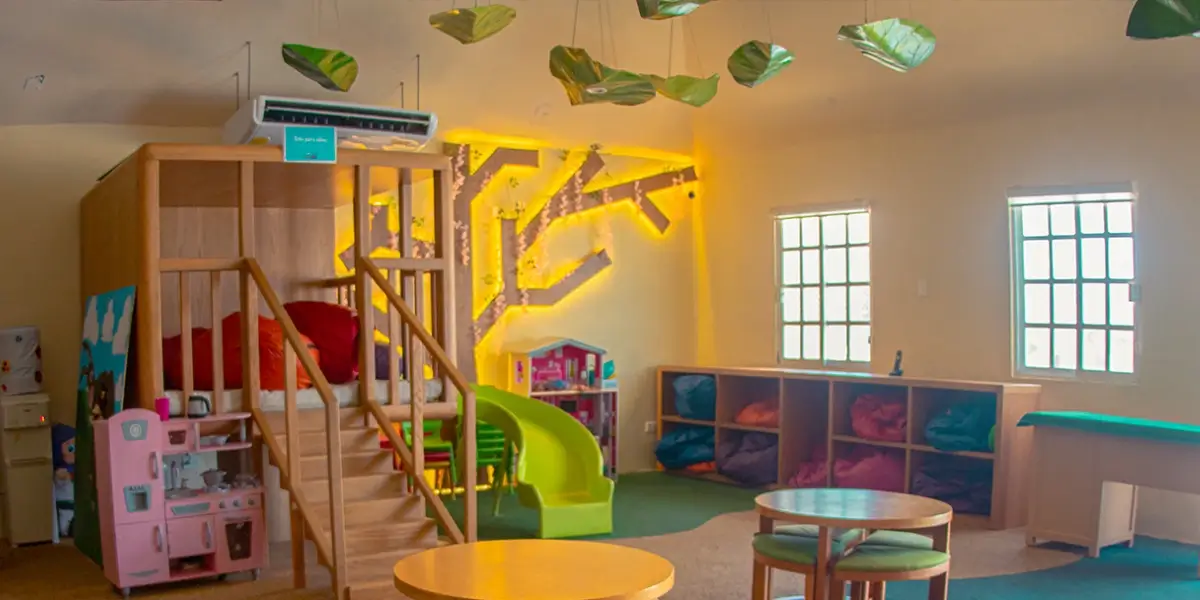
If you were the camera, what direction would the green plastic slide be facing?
facing the viewer

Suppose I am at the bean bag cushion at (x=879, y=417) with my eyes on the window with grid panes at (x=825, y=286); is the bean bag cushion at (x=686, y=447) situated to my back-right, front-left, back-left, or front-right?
front-left

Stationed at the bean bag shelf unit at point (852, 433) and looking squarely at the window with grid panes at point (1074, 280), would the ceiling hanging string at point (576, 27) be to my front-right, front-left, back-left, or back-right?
back-right

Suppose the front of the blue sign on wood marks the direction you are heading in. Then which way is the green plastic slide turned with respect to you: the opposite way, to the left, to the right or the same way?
the same way

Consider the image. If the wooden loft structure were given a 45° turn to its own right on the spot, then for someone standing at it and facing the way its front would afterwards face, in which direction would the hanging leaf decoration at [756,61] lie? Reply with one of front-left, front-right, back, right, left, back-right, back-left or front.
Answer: left

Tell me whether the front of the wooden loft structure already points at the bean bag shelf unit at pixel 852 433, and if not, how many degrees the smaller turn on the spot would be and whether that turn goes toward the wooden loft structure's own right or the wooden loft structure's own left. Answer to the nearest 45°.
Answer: approximately 45° to the wooden loft structure's own left

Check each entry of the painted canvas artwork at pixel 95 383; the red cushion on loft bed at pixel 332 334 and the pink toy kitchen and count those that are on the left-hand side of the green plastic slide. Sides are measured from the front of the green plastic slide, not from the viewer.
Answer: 0

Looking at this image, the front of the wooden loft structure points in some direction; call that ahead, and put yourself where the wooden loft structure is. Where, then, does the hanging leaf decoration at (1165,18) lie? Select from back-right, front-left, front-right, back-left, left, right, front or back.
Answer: front

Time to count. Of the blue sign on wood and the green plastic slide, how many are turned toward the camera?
2

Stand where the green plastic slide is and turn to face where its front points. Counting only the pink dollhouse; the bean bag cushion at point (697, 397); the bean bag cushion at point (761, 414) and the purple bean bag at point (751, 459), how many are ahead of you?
0

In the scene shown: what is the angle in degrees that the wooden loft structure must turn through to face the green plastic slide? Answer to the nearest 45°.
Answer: approximately 90° to its left

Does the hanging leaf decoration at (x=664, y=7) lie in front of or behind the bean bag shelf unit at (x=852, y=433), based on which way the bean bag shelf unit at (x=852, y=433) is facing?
in front

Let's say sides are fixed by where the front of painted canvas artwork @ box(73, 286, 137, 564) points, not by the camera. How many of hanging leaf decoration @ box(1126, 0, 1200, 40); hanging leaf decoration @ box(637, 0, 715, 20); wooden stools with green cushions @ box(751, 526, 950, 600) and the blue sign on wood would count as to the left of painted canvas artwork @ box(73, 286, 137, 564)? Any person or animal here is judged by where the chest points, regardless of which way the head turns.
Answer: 4

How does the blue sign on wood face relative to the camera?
toward the camera

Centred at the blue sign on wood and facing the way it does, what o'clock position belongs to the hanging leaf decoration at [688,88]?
The hanging leaf decoration is roughly at 9 o'clock from the blue sign on wood.

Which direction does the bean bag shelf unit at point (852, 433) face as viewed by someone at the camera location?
facing the viewer and to the left of the viewer

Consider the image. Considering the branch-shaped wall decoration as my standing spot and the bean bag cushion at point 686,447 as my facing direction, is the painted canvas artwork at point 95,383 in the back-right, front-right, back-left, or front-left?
back-right
